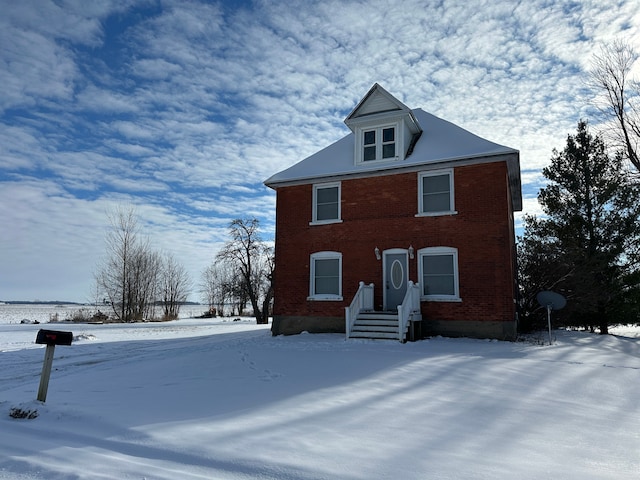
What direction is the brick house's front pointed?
toward the camera

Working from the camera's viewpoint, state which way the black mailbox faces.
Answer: facing to the left of the viewer

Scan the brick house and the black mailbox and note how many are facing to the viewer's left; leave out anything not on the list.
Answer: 1

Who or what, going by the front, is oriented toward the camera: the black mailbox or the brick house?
the brick house

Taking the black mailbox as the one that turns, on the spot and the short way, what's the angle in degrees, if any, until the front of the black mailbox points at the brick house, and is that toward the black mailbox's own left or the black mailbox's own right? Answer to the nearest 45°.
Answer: approximately 135° to the black mailbox's own right

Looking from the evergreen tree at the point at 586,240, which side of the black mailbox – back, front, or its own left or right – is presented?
back

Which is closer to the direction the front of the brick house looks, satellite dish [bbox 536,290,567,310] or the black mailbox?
the black mailbox

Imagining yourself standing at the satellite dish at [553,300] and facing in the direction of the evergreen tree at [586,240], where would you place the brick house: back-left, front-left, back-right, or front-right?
front-left

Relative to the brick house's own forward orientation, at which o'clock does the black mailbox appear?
The black mailbox is roughly at 1 o'clock from the brick house.

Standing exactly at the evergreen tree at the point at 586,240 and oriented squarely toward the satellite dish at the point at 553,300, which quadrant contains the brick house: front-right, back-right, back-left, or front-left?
front-right

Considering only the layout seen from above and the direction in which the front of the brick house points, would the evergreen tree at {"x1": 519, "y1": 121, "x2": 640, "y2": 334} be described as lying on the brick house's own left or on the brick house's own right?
on the brick house's own left

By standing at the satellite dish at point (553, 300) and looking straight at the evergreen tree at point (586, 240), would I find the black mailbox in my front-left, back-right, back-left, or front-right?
back-left

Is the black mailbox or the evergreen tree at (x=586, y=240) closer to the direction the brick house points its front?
the black mailbox

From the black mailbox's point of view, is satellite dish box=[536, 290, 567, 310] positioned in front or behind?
behind
